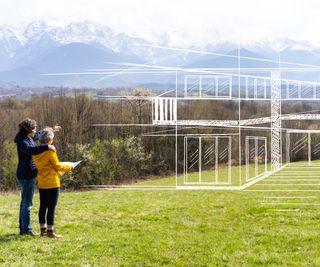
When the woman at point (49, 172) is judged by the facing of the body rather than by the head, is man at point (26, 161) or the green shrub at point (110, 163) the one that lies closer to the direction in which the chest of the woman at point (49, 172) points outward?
the green shrub

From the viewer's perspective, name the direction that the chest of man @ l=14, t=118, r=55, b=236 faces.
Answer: to the viewer's right

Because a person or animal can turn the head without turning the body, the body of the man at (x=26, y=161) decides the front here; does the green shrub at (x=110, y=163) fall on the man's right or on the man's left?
on the man's left

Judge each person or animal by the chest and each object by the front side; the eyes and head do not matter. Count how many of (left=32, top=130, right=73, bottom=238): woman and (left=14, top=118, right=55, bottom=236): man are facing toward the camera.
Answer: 0

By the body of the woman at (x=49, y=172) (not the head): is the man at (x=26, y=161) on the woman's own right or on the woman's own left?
on the woman's own left

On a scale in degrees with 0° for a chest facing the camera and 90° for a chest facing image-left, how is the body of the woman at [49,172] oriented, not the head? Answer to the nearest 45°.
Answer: approximately 225°

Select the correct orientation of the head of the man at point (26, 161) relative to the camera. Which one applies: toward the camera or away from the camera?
away from the camera

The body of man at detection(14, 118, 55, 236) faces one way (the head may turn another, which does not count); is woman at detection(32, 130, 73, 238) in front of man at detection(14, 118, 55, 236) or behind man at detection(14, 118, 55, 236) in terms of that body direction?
in front

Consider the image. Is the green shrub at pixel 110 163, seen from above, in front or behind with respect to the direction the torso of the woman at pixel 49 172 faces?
in front
